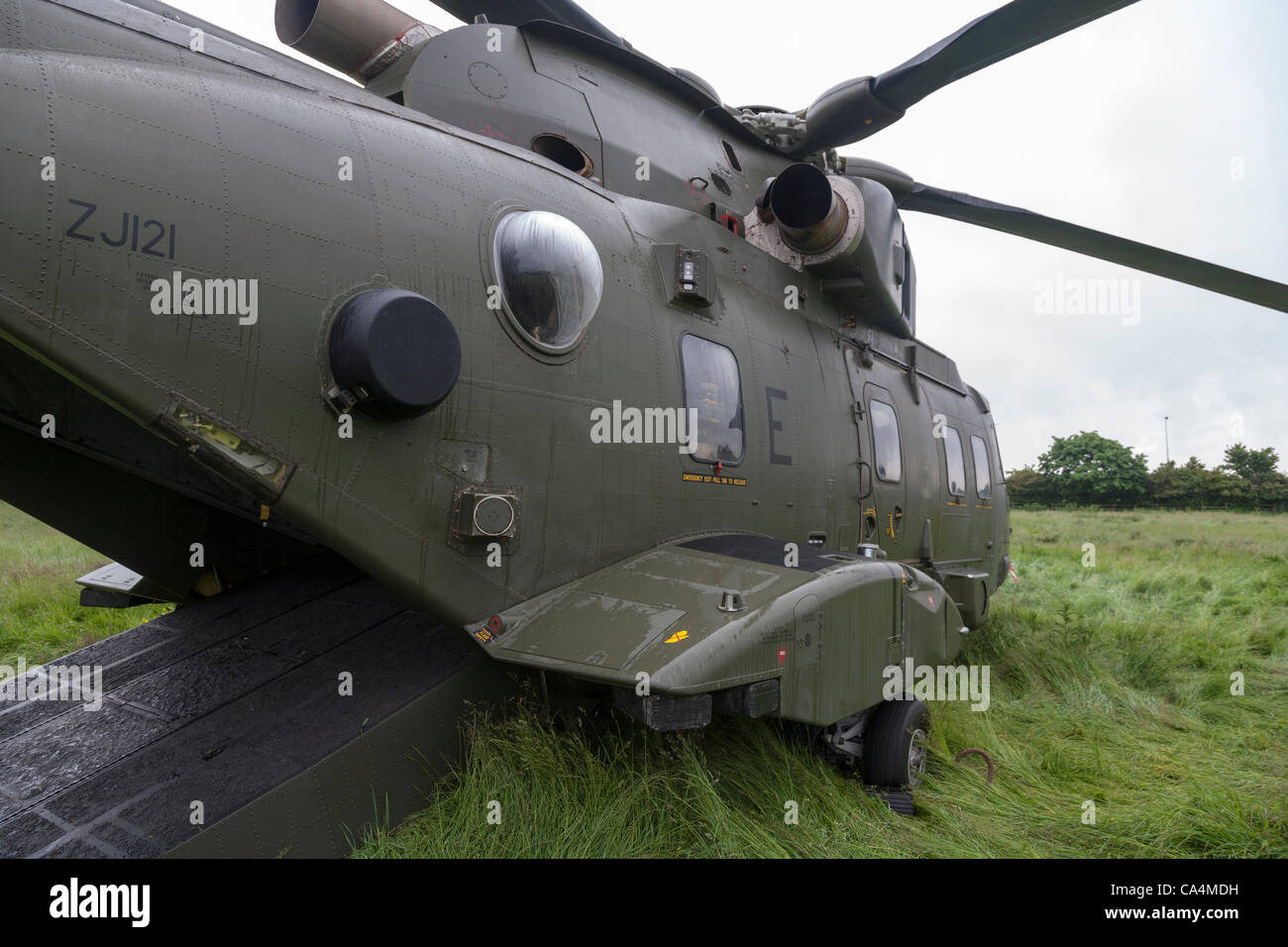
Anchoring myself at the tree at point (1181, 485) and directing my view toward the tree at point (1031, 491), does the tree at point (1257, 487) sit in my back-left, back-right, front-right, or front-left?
back-left

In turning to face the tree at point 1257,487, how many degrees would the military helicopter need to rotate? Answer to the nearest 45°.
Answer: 0° — it already faces it

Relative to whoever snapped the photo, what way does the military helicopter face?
facing away from the viewer and to the right of the viewer

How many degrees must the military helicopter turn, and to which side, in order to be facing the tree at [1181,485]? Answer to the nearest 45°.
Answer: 0° — it already faces it
